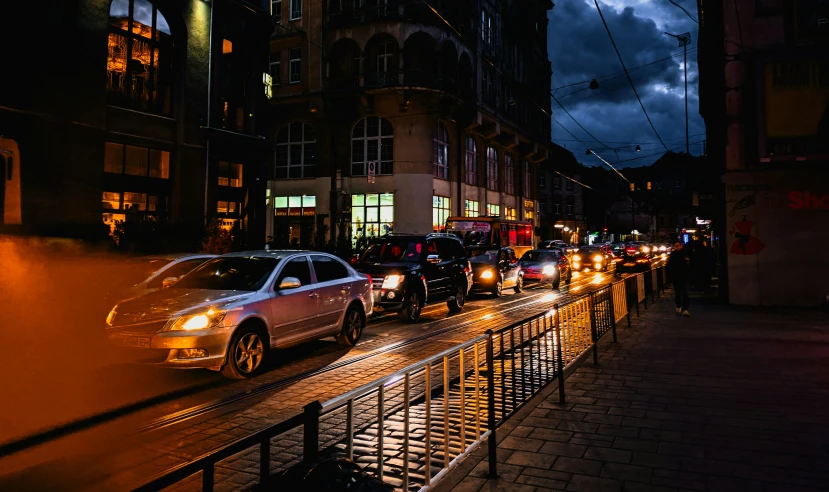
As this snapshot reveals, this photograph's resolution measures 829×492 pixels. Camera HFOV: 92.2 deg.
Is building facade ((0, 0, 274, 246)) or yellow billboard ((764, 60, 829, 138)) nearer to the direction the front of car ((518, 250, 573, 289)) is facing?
the building facade

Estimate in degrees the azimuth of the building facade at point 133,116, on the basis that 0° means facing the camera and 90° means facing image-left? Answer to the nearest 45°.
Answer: approximately 315°

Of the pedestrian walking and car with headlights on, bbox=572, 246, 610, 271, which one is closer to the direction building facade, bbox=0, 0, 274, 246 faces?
the pedestrian walking

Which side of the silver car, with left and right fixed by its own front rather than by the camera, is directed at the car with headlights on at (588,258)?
back

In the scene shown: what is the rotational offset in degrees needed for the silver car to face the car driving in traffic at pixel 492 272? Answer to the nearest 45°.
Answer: approximately 180°

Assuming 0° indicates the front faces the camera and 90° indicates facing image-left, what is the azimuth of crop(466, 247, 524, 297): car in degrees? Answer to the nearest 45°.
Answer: approximately 45°

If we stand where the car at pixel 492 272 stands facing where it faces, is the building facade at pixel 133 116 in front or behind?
in front

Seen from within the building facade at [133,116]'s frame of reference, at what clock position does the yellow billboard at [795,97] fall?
The yellow billboard is roughly at 12 o'clock from the building facade.

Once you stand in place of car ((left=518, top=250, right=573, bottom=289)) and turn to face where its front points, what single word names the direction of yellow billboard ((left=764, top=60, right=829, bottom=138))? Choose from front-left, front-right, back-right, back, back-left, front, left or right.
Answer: left

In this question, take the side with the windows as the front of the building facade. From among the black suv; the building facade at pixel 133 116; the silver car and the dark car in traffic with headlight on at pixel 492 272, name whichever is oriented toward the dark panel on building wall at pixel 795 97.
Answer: the building facade

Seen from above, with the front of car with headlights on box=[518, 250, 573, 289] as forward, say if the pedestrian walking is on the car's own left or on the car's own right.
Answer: on the car's own left

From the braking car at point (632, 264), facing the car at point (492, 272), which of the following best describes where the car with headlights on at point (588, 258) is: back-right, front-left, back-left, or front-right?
back-right

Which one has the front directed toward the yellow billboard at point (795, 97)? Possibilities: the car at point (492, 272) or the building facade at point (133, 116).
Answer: the building facade
